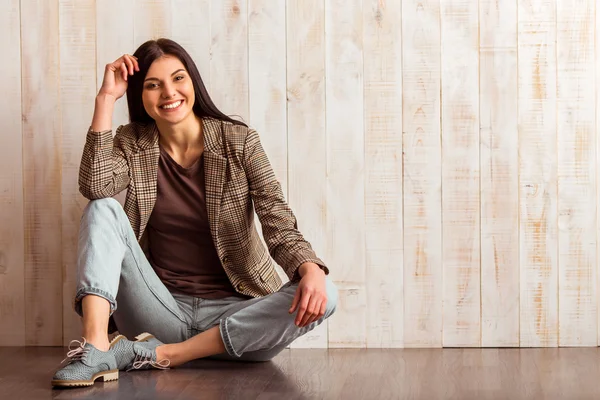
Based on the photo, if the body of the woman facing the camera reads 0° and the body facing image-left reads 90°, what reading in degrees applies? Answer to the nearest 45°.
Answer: approximately 0°
